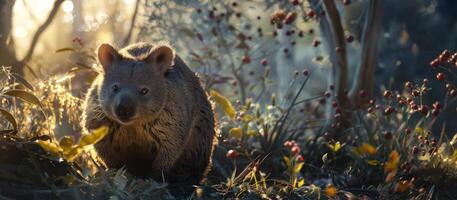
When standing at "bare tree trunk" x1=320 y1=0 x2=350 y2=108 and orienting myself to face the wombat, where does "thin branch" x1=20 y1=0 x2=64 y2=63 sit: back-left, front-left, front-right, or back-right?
front-right

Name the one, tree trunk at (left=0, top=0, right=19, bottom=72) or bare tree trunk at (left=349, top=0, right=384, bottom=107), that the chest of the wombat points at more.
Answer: the tree trunk at (left=0, top=0, right=19, bottom=72)

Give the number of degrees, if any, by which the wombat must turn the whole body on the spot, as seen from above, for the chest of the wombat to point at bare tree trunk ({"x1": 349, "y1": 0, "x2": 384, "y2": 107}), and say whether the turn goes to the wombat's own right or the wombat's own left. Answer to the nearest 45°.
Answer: approximately 180°

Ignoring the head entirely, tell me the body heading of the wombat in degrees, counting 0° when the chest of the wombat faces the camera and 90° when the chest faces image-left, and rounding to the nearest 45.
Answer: approximately 45°

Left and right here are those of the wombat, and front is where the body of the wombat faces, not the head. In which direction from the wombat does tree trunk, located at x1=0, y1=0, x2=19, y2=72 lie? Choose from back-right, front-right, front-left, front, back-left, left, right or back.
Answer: right

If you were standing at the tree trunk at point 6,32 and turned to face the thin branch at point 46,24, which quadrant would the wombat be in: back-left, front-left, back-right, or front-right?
front-right

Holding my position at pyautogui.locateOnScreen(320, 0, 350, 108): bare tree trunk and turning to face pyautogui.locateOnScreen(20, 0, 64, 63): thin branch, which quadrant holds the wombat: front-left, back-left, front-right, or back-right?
front-left

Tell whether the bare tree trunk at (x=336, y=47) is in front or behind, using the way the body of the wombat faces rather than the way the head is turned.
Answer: behind

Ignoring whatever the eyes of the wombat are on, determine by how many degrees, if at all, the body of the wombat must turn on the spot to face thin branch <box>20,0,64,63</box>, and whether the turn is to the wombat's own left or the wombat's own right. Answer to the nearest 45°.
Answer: approximately 90° to the wombat's own right
